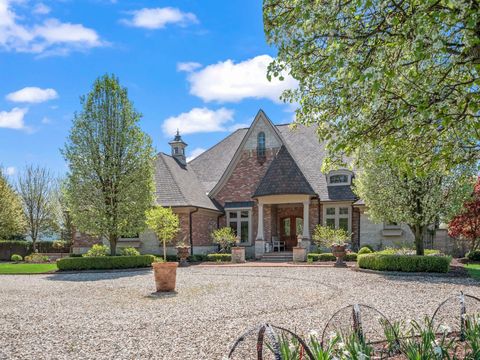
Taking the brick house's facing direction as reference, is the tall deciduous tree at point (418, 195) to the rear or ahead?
ahead

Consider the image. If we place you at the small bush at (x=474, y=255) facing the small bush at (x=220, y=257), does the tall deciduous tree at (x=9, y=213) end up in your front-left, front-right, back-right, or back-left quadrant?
front-right

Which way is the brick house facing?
toward the camera

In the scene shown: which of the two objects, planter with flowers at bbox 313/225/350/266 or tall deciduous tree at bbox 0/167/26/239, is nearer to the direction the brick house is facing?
the planter with flowers

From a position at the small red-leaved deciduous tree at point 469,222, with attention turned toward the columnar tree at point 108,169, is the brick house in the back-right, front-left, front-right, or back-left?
front-right

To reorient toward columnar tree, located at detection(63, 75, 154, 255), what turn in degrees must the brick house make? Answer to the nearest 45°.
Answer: approximately 45° to its right

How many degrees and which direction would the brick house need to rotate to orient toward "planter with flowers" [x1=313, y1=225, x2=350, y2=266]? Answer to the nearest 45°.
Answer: approximately 45° to its left

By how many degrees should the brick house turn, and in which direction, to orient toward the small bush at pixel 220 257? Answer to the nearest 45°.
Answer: approximately 45° to its right
